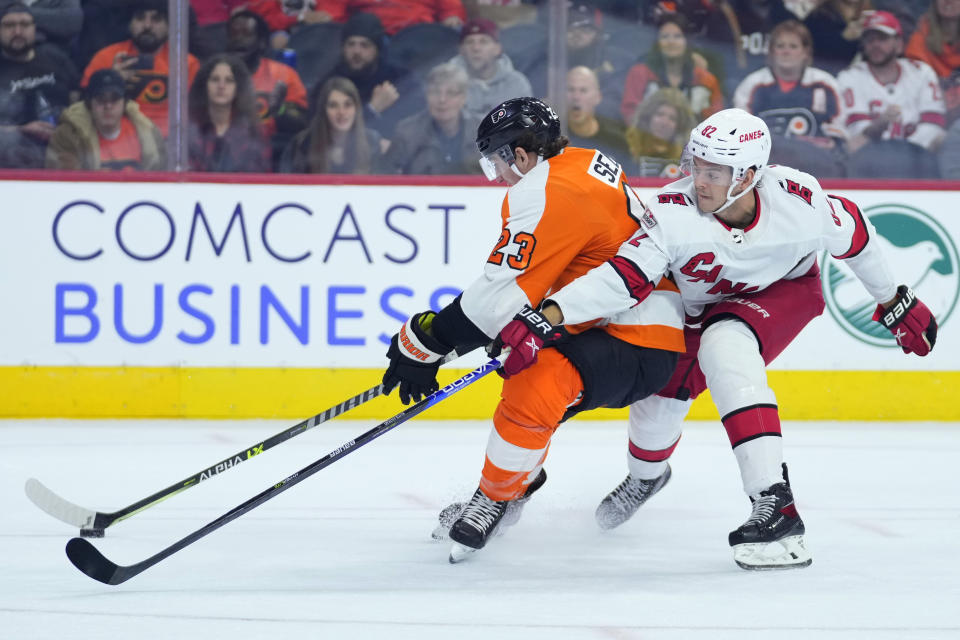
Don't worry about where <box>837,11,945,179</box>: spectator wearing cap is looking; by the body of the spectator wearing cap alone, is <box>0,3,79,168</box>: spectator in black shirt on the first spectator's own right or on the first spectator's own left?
on the first spectator's own right

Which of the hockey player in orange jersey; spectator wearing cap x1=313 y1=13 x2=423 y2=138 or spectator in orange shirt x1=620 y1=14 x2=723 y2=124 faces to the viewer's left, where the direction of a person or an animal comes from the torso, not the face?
the hockey player in orange jersey

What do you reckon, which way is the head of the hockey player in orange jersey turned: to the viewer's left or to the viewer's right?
to the viewer's left

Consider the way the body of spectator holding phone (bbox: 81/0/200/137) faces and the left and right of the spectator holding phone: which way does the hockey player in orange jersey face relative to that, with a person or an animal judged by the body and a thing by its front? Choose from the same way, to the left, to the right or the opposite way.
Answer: to the right

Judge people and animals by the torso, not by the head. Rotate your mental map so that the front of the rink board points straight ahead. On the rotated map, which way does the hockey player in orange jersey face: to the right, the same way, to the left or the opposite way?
to the right

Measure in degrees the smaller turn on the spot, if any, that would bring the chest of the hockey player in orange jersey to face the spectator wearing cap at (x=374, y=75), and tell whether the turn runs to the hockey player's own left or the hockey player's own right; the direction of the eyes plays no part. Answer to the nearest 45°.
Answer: approximately 90° to the hockey player's own right

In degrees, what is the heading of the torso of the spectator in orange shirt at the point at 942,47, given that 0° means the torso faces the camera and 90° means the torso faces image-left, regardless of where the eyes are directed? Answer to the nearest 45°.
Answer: approximately 0°

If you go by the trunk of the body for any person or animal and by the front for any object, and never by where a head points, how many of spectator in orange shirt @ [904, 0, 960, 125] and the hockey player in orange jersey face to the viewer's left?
1

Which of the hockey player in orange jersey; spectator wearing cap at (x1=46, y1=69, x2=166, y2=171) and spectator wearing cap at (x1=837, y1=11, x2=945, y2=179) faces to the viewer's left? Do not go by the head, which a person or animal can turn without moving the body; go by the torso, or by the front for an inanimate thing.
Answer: the hockey player in orange jersey

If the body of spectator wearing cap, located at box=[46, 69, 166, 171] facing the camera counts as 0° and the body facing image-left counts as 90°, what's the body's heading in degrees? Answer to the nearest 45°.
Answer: approximately 0°
